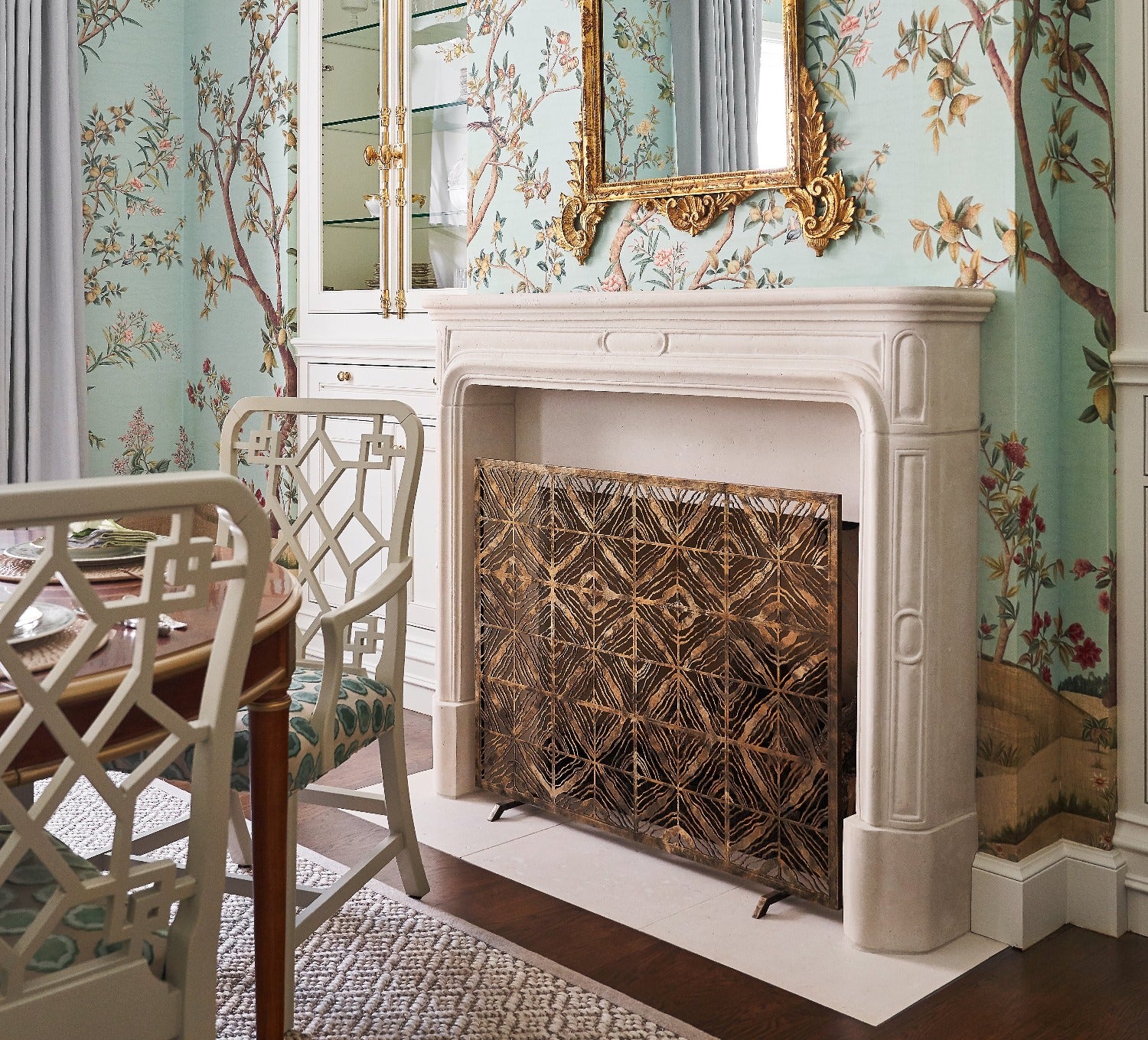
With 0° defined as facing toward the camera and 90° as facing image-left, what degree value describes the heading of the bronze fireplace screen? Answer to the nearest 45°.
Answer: approximately 45°

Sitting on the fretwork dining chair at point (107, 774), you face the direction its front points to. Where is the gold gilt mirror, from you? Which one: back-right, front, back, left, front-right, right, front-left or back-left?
right

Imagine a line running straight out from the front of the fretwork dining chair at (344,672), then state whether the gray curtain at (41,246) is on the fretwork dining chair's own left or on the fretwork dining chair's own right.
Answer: on the fretwork dining chair's own right

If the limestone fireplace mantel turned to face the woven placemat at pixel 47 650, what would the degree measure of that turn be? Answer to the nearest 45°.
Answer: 0° — it already faces it

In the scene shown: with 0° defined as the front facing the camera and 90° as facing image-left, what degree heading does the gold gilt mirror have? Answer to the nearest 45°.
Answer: approximately 45°

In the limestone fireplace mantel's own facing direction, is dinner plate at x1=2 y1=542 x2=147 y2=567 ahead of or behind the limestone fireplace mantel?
ahead

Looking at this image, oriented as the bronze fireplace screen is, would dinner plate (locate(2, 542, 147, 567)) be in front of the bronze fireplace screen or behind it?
in front

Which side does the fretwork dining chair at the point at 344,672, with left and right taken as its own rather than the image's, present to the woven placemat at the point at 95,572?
front

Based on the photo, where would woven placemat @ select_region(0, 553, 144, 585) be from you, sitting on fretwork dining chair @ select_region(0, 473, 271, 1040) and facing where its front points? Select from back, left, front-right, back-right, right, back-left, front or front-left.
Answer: front-right

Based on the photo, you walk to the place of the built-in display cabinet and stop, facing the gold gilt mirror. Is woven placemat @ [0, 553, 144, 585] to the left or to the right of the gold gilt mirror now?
right

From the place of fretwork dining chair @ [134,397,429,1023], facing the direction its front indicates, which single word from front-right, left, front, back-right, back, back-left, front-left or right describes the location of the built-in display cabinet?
back-right

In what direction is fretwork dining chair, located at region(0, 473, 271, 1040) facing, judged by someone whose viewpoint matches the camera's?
facing away from the viewer and to the left of the viewer
